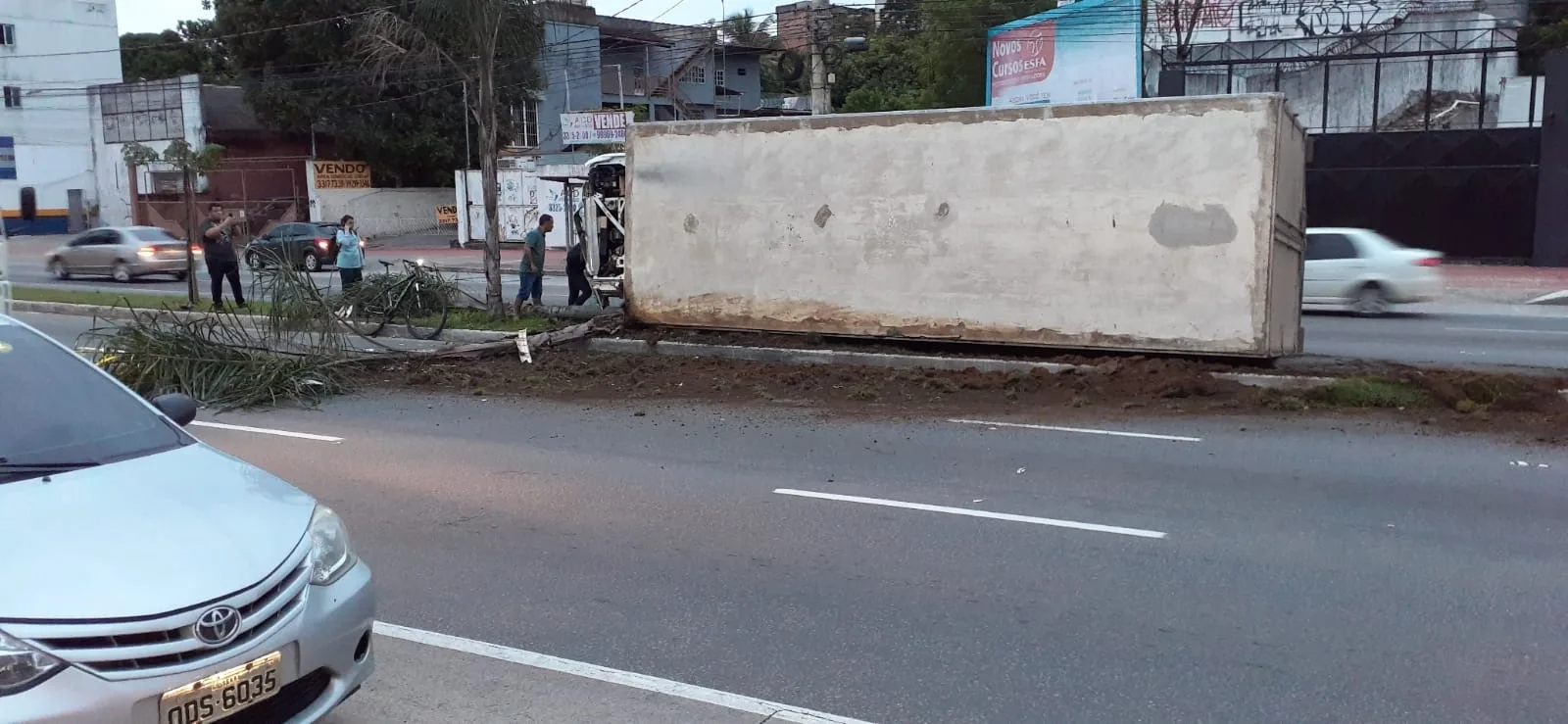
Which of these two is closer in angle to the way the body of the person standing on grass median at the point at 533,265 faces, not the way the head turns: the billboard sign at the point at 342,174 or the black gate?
the black gate

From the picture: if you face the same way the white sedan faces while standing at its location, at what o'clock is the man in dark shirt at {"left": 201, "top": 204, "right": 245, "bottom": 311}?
The man in dark shirt is roughly at 11 o'clock from the white sedan.

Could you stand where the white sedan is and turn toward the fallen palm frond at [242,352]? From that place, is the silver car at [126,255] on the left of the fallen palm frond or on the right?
right

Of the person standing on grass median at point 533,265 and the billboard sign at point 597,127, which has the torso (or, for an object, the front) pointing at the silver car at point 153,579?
the billboard sign

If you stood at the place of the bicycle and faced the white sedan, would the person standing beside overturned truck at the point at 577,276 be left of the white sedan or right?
left

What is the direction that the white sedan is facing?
to the viewer's left

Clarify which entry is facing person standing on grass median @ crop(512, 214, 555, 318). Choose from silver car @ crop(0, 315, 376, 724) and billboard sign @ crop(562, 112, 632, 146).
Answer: the billboard sign

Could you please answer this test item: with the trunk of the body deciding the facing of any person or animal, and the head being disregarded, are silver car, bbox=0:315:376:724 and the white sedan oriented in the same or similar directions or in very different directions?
very different directions

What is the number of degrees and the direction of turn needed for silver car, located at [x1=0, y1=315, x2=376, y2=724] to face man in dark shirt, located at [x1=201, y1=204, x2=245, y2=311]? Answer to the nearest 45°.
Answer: approximately 135° to its left

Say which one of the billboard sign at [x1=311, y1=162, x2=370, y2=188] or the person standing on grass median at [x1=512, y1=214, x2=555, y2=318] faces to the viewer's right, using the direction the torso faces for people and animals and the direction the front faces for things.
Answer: the person standing on grass median
